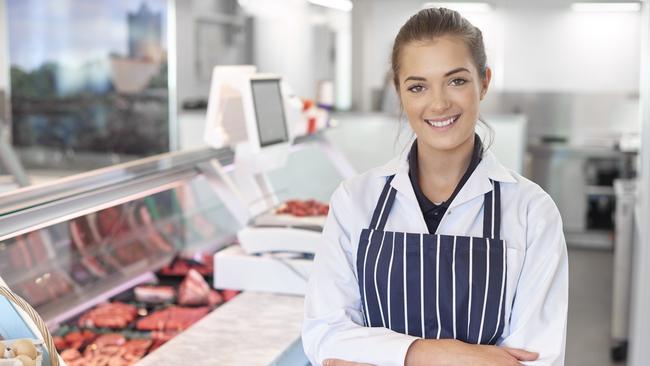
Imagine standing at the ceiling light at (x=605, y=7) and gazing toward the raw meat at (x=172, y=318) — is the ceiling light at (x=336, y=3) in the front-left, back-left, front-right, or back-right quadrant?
front-right

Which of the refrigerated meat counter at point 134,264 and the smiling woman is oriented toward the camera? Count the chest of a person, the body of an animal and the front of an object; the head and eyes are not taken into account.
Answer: the smiling woman

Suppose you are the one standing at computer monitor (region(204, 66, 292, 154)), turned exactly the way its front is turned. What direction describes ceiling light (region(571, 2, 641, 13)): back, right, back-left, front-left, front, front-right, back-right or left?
left

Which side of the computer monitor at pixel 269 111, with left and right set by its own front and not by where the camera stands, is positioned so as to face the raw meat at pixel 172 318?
right

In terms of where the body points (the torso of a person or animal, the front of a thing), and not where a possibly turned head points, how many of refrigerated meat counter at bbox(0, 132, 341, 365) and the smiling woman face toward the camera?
1

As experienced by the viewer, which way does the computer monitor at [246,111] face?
facing the viewer and to the right of the viewer

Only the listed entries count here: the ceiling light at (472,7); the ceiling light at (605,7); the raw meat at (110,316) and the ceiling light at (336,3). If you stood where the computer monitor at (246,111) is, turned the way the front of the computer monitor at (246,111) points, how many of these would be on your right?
1

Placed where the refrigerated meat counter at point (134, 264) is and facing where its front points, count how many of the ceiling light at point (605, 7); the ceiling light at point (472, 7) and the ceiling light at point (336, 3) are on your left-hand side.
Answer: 0

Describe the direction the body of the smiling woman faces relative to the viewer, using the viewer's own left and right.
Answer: facing the viewer

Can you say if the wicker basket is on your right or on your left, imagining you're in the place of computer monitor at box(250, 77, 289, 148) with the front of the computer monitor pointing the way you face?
on your right

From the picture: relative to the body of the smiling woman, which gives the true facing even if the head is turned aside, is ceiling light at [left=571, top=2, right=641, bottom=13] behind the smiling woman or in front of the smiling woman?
behind

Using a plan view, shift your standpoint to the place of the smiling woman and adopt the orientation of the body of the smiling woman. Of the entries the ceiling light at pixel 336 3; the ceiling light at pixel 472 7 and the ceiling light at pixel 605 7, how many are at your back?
3

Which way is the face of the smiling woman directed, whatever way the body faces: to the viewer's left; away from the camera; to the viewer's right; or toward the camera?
toward the camera

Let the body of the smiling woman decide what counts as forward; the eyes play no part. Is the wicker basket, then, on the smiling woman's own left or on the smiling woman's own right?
on the smiling woman's own right

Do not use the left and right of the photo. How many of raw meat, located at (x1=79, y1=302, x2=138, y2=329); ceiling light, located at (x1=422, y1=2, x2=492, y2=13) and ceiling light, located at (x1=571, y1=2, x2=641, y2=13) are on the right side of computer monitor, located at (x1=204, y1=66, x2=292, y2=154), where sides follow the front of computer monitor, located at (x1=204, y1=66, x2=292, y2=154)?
1

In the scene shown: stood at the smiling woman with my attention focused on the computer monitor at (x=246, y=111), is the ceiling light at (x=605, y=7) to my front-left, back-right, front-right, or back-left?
front-right
